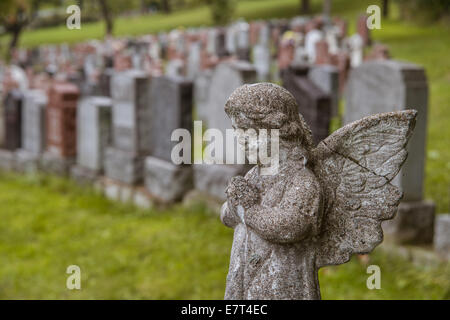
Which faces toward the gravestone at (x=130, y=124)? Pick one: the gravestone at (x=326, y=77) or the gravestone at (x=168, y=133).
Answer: the gravestone at (x=326, y=77)

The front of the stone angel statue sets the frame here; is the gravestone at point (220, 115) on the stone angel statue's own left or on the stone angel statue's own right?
on the stone angel statue's own right

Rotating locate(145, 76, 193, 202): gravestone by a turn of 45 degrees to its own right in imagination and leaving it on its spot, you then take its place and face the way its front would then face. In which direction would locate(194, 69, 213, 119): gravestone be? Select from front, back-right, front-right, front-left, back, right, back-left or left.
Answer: right

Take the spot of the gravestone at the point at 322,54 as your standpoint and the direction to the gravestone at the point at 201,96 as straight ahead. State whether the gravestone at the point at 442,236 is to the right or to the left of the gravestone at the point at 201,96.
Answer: left

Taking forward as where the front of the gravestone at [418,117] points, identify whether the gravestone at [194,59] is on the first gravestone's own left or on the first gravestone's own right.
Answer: on the first gravestone's own right

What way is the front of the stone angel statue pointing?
to the viewer's left

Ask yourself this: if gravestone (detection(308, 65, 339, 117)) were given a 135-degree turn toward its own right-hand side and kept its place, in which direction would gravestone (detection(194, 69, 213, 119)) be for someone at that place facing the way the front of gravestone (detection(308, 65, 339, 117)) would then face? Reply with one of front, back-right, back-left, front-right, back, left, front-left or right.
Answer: front-left

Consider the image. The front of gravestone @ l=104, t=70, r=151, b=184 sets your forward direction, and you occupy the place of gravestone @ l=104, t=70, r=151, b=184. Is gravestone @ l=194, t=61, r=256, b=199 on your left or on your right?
on your left

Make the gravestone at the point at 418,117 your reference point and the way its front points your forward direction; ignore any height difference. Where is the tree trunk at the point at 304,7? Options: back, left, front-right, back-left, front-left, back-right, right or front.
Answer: back-right

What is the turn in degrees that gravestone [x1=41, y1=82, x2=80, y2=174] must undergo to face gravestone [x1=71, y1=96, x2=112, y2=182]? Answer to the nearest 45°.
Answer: approximately 90° to its left
